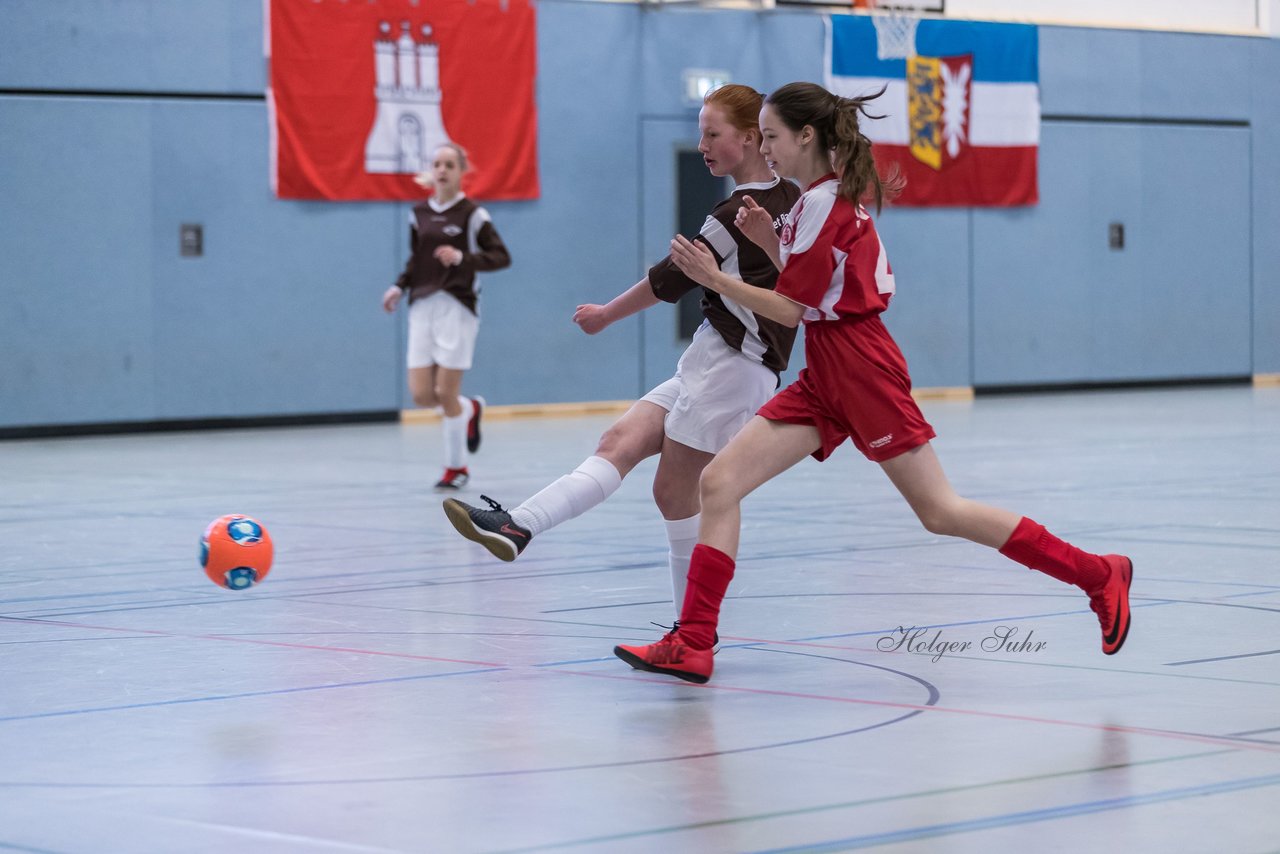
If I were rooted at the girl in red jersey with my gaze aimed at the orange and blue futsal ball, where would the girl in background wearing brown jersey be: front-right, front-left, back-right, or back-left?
front-right

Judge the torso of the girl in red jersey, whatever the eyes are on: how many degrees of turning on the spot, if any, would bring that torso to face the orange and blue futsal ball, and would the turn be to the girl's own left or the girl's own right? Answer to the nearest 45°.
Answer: approximately 45° to the girl's own right

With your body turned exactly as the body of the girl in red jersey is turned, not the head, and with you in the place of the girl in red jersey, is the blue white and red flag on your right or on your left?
on your right

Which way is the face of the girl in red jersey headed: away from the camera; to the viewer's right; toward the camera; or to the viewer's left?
to the viewer's left

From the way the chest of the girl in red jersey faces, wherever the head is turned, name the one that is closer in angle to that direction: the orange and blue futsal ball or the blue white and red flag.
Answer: the orange and blue futsal ball

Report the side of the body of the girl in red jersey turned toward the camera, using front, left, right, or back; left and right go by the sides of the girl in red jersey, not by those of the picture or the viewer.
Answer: left

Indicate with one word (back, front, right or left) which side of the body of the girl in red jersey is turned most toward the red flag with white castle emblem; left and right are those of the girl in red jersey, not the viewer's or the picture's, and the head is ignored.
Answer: right
